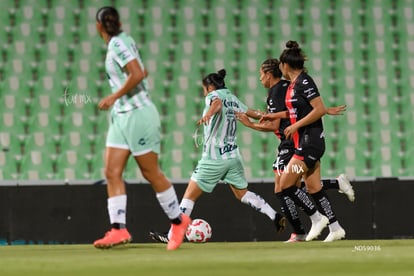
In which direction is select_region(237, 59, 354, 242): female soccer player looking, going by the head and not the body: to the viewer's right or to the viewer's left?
to the viewer's left

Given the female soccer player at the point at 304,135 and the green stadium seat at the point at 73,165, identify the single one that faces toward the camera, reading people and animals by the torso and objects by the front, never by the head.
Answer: the green stadium seat

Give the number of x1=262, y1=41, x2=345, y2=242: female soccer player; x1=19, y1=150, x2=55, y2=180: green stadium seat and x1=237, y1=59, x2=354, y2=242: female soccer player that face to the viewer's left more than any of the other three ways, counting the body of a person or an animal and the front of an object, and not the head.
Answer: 2

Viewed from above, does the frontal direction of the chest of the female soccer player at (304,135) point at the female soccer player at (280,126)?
no

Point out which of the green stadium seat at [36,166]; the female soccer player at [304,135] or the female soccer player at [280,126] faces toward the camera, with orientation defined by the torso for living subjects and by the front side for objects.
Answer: the green stadium seat

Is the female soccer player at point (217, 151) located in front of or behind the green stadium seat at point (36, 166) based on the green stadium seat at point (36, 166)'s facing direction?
in front

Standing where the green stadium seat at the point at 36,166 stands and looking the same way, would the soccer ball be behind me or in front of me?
in front

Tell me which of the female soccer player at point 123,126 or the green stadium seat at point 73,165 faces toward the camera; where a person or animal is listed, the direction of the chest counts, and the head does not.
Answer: the green stadium seat

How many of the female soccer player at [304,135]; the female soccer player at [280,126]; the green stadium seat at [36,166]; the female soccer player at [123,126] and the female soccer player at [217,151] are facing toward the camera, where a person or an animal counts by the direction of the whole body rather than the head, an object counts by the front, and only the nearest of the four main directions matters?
1

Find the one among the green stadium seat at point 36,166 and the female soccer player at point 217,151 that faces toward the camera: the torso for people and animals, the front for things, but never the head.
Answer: the green stadium seat

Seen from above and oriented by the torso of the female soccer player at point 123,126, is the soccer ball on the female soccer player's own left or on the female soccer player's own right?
on the female soccer player's own right

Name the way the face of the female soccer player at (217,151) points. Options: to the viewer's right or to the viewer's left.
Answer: to the viewer's left

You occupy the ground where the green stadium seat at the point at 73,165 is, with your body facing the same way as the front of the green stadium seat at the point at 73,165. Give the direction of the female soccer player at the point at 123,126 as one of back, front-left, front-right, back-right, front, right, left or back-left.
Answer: front

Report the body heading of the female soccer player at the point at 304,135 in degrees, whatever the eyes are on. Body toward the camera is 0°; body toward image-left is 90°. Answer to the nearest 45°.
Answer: approximately 90°

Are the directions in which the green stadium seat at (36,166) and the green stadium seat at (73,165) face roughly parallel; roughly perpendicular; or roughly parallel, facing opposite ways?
roughly parallel
